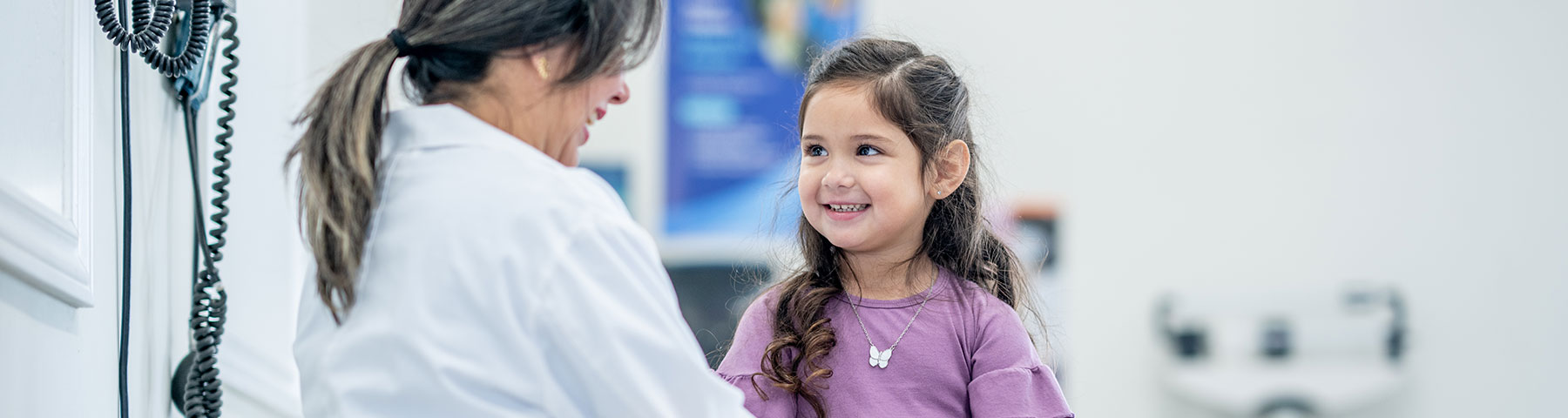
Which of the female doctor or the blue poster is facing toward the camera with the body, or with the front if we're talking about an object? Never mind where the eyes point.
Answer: the blue poster

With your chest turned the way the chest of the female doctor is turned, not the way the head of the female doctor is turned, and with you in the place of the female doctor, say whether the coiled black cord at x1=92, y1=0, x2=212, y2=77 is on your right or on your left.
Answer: on your left

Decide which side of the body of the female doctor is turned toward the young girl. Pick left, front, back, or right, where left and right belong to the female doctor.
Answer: front

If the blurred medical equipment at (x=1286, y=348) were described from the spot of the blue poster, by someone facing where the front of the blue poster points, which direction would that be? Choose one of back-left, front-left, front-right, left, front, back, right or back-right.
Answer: left

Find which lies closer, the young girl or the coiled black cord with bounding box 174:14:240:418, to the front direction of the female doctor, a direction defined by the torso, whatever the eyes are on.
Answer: the young girl

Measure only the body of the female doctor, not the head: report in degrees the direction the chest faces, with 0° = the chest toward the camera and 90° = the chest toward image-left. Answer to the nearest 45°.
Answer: approximately 225°

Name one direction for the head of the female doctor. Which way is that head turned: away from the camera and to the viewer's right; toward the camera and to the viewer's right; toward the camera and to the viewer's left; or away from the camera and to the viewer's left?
away from the camera and to the viewer's right

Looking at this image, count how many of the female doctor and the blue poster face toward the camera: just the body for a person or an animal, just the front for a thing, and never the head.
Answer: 1

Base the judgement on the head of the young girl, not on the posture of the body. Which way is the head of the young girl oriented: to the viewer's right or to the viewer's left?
to the viewer's left

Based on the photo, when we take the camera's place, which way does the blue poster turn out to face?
facing the viewer

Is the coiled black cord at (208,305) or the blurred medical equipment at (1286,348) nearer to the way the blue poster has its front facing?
the coiled black cord

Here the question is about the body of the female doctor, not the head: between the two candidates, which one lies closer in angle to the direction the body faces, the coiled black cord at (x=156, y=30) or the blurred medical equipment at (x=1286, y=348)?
the blurred medical equipment

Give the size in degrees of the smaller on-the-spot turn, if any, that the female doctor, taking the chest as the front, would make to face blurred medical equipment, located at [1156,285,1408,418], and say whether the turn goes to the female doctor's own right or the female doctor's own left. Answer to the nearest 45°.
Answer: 0° — they already face it
